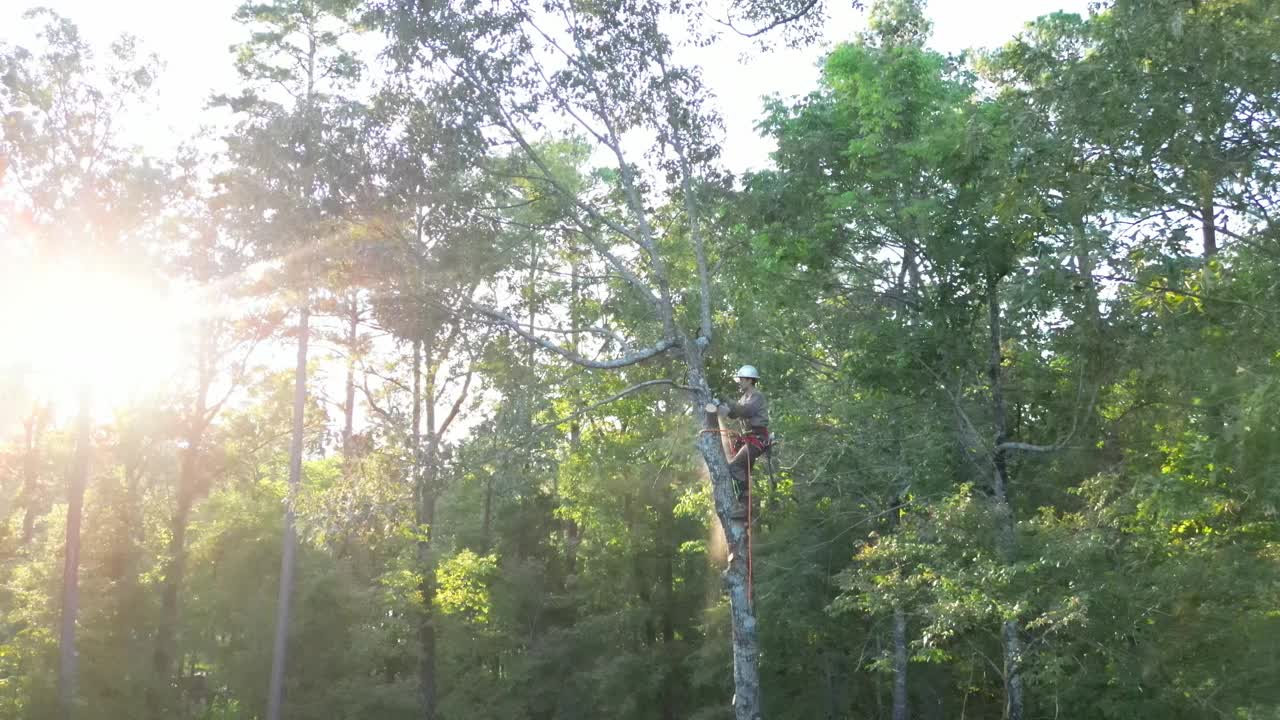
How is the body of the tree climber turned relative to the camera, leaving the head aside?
to the viewer's left

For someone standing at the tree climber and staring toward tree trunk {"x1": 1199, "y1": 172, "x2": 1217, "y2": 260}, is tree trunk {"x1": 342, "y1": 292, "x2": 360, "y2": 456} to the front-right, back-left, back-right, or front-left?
back-left

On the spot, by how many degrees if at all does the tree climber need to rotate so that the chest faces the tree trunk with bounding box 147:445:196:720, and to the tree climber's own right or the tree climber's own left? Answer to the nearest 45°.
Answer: approximately 45° to the tree climber's own right

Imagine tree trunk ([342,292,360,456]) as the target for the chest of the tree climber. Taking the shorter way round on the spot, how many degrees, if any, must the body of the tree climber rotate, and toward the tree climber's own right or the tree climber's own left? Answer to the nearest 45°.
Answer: approximately 45° to the tree climber's own right

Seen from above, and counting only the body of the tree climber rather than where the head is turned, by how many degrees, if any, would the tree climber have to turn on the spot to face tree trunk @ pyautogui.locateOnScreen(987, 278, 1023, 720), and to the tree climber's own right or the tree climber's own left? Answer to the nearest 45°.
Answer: approximately 135° to the tree climber's own right

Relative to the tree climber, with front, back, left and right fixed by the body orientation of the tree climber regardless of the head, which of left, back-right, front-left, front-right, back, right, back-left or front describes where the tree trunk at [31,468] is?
front-right

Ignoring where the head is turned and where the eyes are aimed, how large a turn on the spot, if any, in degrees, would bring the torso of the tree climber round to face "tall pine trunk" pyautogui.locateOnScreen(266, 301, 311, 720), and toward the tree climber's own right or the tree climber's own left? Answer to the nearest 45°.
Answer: approximately 45° to the tree climber's own right

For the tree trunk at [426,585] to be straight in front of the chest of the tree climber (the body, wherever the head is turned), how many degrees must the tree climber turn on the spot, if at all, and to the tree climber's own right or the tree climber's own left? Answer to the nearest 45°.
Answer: approximately 45° to the tree climber's own right

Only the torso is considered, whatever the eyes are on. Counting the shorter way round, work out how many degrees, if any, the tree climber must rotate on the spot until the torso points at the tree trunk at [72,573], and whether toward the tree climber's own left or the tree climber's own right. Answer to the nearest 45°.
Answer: approximately 45° to the tree climber's own right

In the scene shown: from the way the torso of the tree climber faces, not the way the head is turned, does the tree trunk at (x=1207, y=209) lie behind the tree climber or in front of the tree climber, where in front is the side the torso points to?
behind
